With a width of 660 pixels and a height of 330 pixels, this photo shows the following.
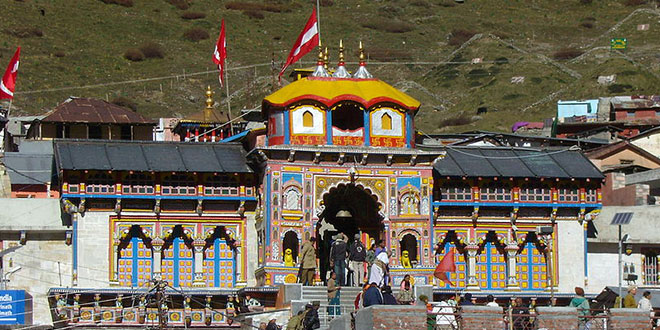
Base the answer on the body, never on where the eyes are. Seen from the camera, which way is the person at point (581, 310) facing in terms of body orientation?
away from the camera

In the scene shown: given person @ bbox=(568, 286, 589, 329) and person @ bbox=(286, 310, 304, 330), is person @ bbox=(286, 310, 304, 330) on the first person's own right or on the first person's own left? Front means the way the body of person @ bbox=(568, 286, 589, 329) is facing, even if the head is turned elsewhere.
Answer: on the first person's own left

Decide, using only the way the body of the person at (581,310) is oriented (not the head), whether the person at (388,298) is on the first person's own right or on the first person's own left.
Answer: on the first person's own left

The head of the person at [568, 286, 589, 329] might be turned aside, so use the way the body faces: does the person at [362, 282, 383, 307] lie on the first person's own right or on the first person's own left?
on the first person's own left
